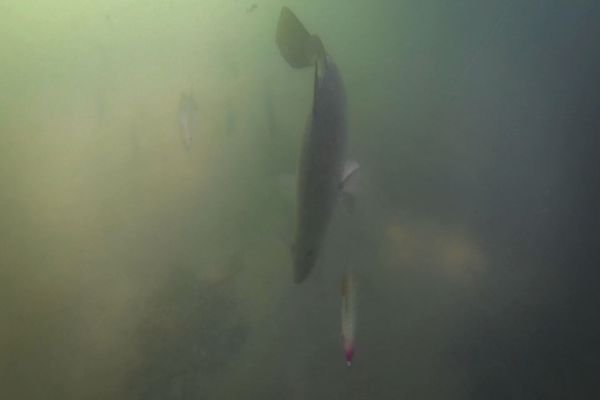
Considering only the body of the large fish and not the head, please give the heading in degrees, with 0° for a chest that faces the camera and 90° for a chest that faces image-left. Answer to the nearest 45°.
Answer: approximately 0°
